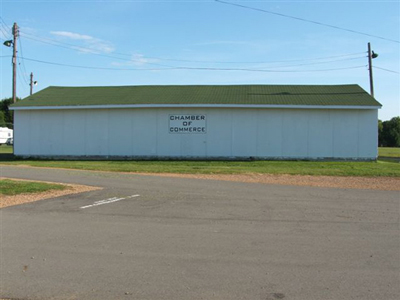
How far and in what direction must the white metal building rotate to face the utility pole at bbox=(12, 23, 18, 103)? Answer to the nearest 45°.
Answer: approximately 135° to its right

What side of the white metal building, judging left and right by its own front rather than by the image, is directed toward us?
front
